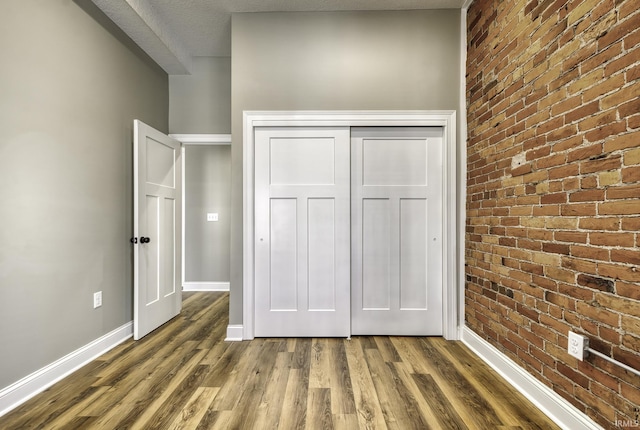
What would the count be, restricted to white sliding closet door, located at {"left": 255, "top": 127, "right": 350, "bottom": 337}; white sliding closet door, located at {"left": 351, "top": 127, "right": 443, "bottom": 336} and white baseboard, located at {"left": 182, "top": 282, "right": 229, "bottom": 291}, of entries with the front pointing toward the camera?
3

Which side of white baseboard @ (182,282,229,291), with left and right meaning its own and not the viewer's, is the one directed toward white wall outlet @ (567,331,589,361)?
front

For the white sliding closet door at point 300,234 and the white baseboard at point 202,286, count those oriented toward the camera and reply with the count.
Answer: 2

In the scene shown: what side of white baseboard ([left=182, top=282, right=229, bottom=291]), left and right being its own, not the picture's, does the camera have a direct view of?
front

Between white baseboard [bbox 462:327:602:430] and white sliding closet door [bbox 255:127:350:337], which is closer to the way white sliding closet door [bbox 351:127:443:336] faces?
the white baseboard

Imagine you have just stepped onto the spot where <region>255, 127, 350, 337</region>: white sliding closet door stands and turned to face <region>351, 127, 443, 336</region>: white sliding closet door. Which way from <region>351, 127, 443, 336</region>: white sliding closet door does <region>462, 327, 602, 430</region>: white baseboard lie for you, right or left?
right

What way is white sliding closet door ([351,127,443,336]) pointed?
toward the camera

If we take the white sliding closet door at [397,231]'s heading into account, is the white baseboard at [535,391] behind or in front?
in front

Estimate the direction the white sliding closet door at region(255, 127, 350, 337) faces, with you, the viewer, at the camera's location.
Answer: facing the viewer

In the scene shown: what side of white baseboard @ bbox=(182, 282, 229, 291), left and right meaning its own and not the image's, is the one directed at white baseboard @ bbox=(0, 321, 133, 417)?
front

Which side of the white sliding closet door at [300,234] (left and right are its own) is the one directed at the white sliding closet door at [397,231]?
left

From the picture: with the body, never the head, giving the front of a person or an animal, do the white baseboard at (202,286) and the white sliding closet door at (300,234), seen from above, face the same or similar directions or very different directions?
same or similar directions

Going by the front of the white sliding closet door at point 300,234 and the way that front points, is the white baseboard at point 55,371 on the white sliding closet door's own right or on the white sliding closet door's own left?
on the white sliding closet door's own right

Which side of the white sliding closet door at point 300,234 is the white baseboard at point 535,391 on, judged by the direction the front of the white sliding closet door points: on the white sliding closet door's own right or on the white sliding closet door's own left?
on the white sliding closet door's own left
